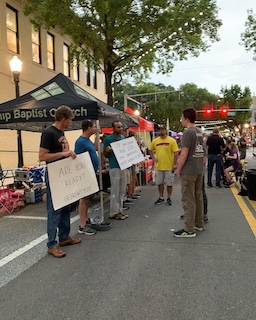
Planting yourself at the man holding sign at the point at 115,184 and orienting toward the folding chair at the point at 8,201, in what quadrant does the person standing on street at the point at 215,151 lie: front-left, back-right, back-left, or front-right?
back-right

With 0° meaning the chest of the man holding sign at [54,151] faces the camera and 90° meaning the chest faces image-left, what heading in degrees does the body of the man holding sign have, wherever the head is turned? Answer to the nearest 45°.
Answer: approximately 315°

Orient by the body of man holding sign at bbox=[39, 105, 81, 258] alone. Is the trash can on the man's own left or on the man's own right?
on the man's own left

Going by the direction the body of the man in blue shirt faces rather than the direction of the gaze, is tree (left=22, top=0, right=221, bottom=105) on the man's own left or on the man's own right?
on the man's own left

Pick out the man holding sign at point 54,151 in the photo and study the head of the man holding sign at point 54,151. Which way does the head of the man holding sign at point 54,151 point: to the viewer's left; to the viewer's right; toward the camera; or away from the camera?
to the viewer's right

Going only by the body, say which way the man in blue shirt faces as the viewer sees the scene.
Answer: to the viewer's right
